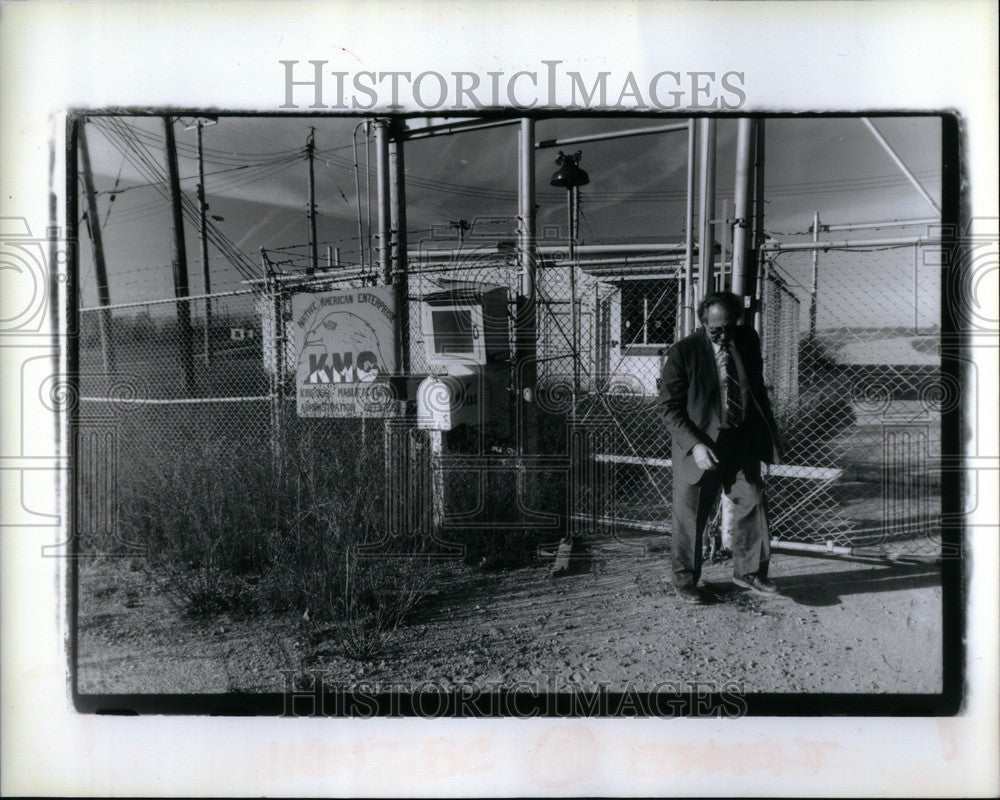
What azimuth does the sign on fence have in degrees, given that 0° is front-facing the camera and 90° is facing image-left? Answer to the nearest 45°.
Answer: approximately 0°

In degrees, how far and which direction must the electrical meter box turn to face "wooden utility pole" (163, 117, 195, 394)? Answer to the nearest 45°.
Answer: approximately 135° to its right

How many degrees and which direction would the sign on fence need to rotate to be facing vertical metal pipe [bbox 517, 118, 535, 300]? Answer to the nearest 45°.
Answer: approximately 90° to its left

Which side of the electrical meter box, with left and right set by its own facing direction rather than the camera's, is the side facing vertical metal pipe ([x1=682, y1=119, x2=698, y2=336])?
left

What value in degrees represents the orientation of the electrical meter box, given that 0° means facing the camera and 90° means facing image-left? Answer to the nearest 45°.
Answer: approximately 45°

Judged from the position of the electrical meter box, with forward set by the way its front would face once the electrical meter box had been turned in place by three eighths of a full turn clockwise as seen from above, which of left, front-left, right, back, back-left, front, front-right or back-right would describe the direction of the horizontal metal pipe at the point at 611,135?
back-right

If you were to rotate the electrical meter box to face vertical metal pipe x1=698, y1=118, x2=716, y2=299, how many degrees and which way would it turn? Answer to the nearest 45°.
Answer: approximately 90° to its left

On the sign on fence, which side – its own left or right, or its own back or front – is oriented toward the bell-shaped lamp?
left

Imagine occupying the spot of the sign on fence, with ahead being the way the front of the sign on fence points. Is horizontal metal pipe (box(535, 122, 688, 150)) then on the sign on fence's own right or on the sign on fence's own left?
on the sign on fence's own left

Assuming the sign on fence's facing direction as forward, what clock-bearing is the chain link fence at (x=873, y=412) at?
The chain link fence is roughly at 10 o'clock from the sign on fence.
